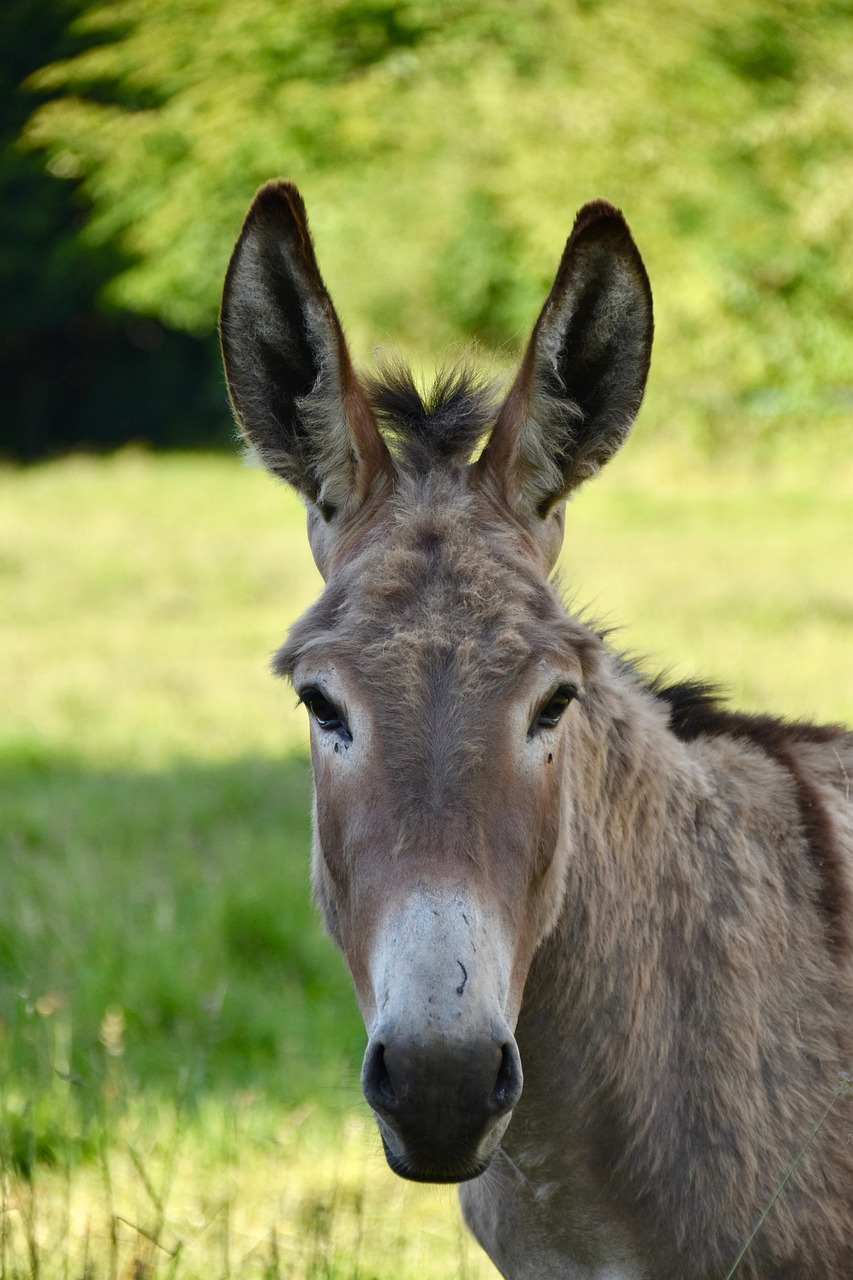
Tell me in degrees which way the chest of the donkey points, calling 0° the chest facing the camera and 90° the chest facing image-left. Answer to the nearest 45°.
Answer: approximately 45°
